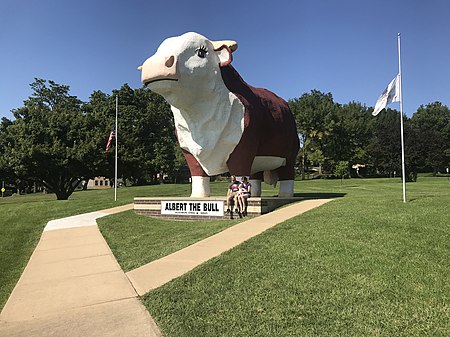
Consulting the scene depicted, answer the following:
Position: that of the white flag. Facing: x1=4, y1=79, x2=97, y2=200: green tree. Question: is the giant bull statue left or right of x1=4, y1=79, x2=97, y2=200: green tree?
left

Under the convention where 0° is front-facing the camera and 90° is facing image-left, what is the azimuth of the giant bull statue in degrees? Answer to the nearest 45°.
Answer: approximately 45°

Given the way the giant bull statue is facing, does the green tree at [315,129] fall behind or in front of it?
behind

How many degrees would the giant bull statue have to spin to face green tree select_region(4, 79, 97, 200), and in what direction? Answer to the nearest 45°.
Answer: approximately 90° to its right

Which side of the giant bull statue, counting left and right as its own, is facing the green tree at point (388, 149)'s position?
back

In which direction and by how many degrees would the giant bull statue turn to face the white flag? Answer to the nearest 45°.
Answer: approximately 135° to its left

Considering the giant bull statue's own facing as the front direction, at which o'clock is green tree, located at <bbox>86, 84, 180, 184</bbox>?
The green tree is roughly at 4 o'clock from the giant bull statue.
